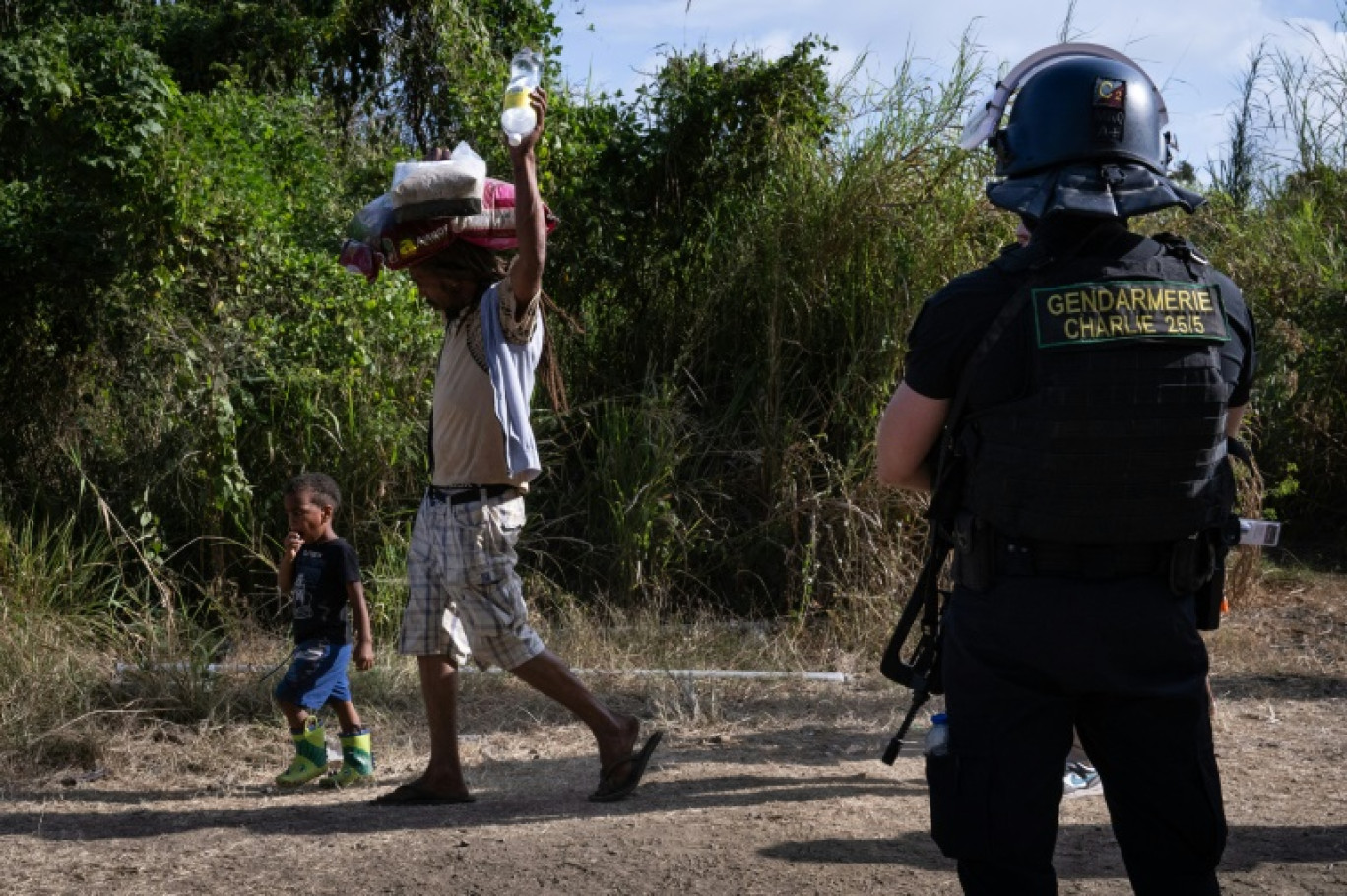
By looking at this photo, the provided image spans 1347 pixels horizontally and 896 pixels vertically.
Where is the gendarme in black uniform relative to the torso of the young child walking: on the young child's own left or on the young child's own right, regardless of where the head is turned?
on the young child's own left
